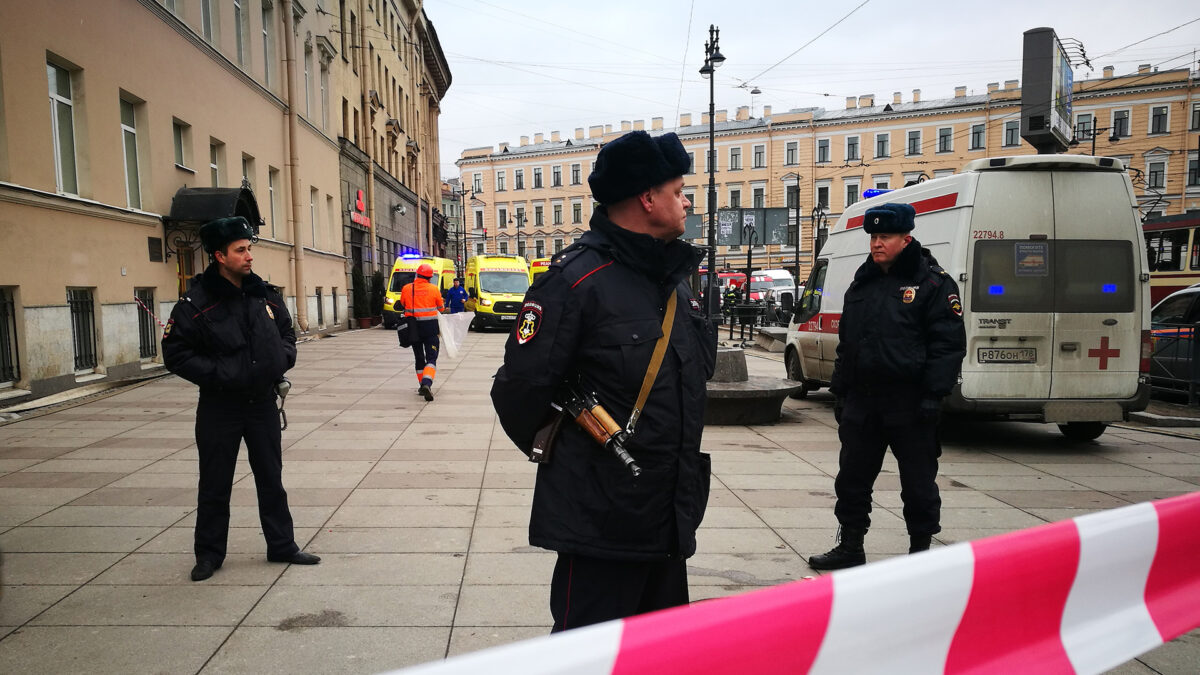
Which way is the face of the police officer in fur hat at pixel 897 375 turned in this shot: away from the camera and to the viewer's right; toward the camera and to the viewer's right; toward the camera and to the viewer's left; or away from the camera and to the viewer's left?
toward the camera and to the viewer's left

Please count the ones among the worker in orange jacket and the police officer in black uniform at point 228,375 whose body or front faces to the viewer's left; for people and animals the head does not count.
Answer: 0

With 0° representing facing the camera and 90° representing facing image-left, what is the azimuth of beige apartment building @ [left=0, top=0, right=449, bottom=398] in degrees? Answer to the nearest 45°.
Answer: approximately 315°

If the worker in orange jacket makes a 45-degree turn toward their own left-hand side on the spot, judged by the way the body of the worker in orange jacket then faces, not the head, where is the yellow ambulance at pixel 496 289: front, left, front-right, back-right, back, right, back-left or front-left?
front-right

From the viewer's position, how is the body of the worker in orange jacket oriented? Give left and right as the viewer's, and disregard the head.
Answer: facing away from the viewer

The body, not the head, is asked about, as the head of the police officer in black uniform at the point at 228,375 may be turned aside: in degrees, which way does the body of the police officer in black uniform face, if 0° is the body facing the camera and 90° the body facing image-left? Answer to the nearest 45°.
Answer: approximately 315°

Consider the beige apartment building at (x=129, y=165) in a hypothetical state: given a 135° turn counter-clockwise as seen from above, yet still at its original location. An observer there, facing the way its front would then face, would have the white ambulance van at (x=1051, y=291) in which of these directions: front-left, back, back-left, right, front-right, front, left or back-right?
back-right

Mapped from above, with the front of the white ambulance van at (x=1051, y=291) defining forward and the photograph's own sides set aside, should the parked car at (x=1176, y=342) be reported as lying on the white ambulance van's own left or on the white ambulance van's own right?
on the white ambulance van's own right

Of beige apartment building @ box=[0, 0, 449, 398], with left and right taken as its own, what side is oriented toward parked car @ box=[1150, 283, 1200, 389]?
front
